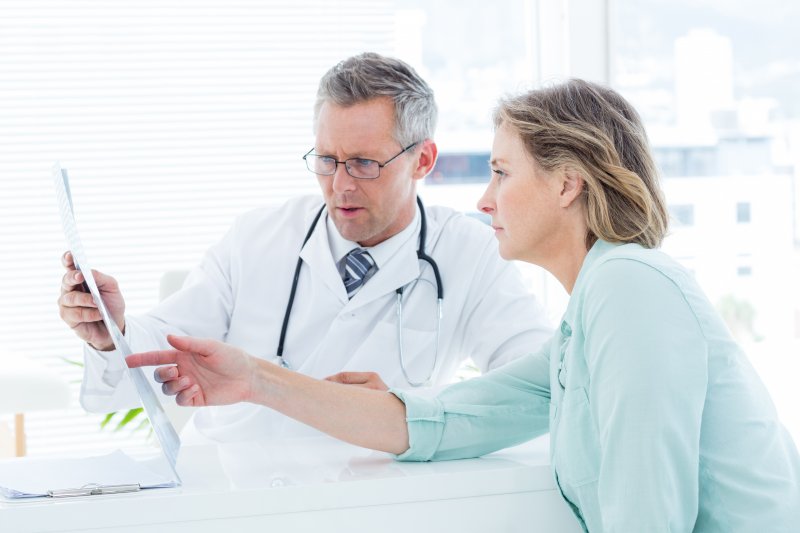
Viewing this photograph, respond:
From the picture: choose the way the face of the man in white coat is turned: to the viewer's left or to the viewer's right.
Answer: to the viewer's left

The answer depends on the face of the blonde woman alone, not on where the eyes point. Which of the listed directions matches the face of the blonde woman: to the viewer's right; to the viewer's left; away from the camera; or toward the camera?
to the viewer's left

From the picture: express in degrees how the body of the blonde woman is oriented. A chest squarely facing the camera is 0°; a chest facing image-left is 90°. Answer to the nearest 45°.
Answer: approximately 90°

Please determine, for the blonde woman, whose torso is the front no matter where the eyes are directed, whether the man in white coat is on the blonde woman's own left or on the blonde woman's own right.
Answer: on the blonde woman's own right
